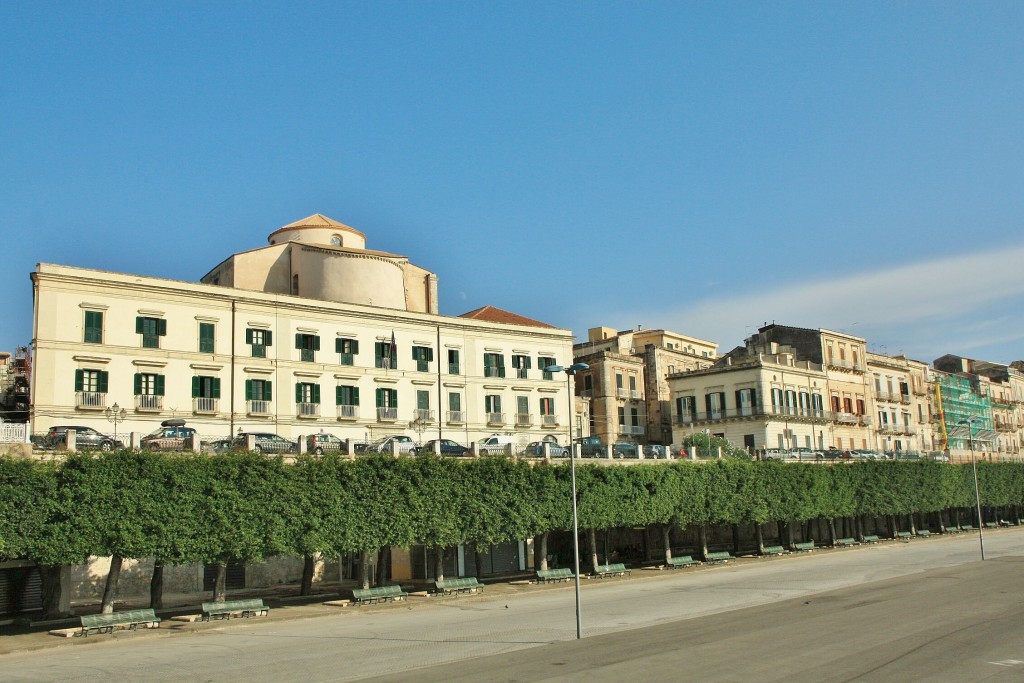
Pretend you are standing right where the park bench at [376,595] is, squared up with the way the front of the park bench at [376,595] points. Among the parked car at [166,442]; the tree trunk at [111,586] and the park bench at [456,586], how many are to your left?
1

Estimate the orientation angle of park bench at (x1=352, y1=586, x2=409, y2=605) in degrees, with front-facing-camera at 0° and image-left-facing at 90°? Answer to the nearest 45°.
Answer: approximately 315°

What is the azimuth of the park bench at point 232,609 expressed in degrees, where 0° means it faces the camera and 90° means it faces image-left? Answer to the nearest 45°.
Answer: approximately 315°

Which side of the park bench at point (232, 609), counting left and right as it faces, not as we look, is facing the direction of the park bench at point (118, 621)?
right

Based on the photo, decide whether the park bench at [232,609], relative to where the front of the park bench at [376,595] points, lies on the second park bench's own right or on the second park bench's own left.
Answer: on the second park bench's own right
